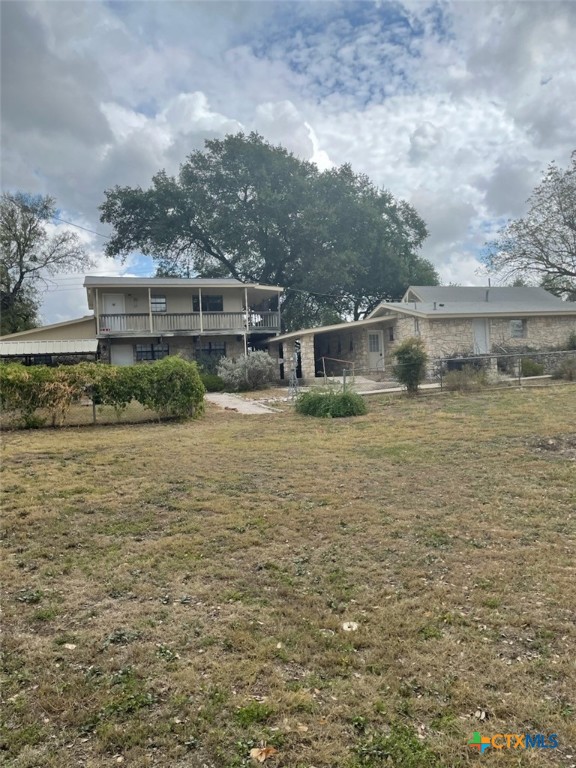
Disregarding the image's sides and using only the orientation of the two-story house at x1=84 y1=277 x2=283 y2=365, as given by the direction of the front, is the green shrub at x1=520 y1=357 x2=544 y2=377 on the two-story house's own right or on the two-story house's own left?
on the two-story house's own left

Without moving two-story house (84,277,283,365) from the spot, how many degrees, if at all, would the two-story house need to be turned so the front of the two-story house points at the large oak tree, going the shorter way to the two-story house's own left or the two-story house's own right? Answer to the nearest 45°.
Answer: approximately 135° to the two-story house's own left

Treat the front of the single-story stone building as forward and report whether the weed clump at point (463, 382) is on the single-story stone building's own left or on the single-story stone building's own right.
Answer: on the single-story stone building's own left

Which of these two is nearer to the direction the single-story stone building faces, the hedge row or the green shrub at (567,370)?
the hedge row

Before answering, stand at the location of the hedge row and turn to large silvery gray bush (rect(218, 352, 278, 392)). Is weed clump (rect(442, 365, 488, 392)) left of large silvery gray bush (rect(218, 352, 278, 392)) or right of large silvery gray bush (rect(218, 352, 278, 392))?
right

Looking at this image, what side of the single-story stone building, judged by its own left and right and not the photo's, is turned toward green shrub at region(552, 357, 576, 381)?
left

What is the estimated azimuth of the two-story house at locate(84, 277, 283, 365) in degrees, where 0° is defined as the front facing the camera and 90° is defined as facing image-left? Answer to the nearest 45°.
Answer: approximately 0°

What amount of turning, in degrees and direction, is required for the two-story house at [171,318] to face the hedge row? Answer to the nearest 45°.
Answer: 0° — it already faces it

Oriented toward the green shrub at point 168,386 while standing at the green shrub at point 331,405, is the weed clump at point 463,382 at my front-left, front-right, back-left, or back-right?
back-right

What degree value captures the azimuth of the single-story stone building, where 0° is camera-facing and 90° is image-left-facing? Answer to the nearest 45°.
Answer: approximately 45°

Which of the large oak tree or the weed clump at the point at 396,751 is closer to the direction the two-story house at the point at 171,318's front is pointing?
the weed clump

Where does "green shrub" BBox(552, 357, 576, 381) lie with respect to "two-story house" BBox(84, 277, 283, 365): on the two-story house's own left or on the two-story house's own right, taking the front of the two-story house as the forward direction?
on the two-story house's own left

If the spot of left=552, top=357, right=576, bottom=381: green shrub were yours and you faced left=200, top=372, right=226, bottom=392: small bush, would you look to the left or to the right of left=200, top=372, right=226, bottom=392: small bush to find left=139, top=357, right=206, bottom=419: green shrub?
left

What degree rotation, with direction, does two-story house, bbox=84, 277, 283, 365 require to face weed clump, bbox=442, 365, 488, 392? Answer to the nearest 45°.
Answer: approximately 45° to its left
